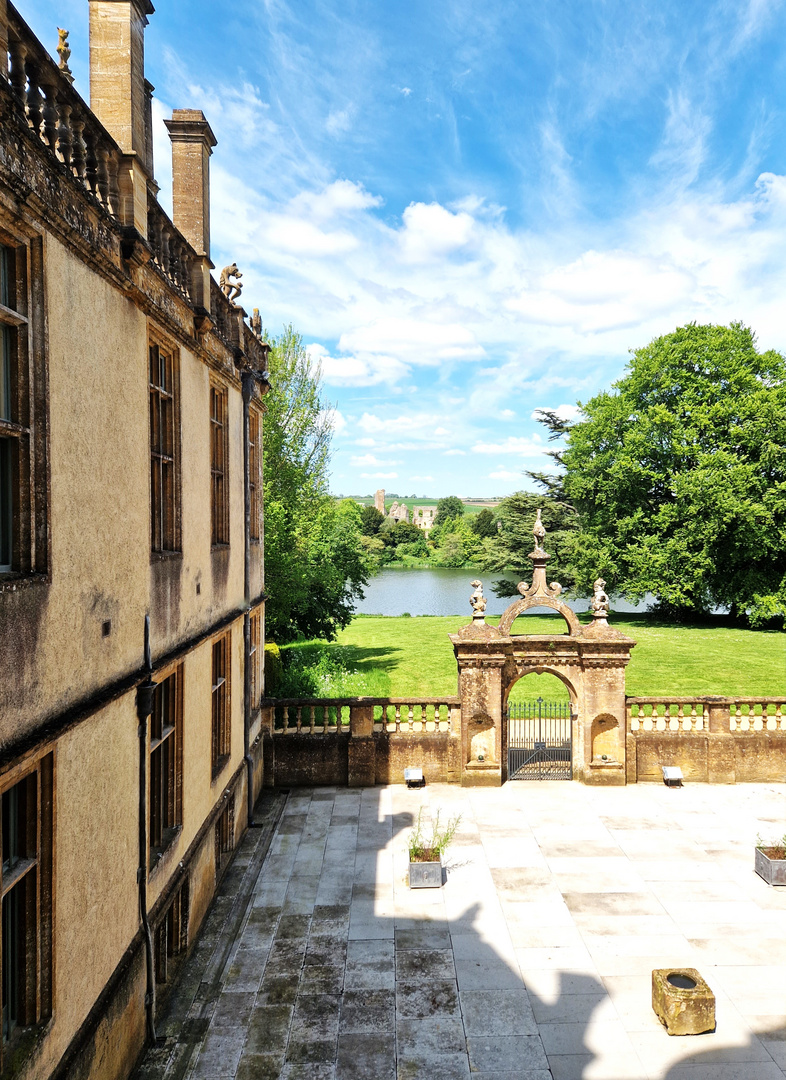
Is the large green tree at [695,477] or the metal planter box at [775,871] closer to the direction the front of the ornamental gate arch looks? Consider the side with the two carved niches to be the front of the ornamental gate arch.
the metal planter box

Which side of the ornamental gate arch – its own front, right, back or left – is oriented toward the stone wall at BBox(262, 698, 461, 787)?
right

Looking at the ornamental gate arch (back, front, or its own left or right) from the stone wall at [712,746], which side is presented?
left

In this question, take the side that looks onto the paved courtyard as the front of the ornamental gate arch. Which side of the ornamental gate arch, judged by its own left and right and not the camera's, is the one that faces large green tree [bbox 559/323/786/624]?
back

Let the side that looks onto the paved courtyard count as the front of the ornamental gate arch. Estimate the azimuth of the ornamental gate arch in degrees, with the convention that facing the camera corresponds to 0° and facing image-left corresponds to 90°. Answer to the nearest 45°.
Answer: approximately 0°

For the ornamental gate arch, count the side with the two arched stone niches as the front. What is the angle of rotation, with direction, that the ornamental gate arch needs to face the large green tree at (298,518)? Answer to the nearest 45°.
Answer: approximately 135° to its right

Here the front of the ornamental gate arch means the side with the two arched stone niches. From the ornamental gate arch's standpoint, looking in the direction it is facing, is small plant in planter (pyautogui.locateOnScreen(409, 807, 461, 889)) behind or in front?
in front

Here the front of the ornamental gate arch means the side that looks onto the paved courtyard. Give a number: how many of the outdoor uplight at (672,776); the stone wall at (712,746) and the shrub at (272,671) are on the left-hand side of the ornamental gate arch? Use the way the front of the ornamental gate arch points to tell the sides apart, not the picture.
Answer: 2

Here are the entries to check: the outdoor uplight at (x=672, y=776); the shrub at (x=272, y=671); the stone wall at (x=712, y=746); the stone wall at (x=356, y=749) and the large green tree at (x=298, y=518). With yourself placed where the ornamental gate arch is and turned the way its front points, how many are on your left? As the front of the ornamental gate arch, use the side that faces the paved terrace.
2

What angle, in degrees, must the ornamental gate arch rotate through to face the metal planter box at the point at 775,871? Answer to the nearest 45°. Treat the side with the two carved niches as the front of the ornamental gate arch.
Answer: approximately 45° to its left

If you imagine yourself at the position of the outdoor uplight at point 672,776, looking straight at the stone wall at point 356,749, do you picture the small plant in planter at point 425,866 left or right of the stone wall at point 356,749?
left

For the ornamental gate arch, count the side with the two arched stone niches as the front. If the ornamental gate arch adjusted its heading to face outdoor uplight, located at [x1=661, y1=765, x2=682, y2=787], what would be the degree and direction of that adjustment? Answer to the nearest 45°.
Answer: approximately 90° to its left

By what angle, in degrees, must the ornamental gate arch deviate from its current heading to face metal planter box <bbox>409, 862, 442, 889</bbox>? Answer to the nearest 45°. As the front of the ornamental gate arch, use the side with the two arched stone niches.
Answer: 0° — it already faces it
